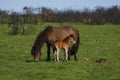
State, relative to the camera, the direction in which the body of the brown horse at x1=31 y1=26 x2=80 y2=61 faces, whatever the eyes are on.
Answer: to the viewer's left

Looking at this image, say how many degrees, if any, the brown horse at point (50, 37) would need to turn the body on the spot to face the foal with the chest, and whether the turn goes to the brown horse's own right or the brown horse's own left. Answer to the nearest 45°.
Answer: approximately 135° to the brown horse's own left
